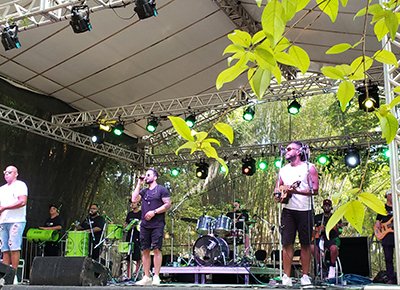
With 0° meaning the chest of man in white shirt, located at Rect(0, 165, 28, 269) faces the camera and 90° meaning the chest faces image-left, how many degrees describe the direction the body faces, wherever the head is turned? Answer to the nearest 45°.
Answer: approximately 45°

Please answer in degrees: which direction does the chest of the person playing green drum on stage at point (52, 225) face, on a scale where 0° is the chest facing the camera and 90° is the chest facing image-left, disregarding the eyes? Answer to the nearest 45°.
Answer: approximately 45°

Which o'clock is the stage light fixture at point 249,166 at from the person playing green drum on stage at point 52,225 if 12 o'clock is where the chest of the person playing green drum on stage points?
The stage light fixture is roughly at 7 o'clock from the person playing green drum on stage.

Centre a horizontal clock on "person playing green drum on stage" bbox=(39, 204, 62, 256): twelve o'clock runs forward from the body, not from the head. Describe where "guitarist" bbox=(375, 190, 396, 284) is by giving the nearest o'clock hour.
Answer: The guitarist is roughly at 9 o'clock from the person playing green drum on stage.

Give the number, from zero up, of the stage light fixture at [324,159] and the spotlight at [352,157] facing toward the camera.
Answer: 2
